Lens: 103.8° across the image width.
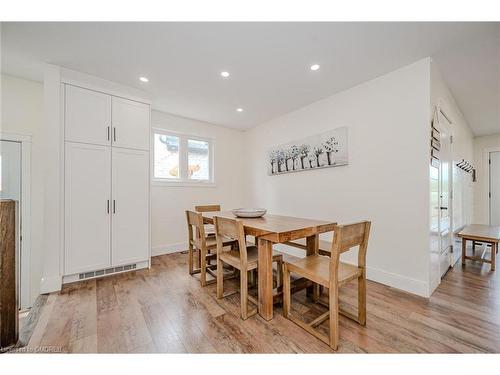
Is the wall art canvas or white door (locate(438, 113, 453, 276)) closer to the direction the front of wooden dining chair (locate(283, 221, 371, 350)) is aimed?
the wall art canvas

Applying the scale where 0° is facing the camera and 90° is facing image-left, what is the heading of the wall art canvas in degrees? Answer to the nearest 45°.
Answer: approximately 45°

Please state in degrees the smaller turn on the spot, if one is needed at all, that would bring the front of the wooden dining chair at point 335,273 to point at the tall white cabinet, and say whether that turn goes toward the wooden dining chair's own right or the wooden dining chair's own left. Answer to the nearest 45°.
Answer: approximately 45° to the wooden dining chair's own left

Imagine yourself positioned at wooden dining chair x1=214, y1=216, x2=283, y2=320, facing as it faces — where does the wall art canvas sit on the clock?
The wall art canvas is roughly at 12 o'clock from the wooden dining chair.

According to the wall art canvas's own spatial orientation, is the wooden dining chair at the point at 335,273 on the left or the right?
on its left

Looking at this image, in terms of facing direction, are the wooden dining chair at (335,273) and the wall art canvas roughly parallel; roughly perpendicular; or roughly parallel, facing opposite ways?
roughly perpendicular

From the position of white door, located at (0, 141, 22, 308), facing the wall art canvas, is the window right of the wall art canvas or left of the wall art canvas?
left

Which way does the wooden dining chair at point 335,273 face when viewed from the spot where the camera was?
facing away from the viewer and to the left of the viewer

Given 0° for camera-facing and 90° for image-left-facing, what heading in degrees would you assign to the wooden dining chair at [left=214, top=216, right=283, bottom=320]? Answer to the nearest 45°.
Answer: approximately 225°

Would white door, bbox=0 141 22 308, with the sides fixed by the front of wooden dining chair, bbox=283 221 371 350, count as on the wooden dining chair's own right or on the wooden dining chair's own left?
on the wooden dining chair's own left
